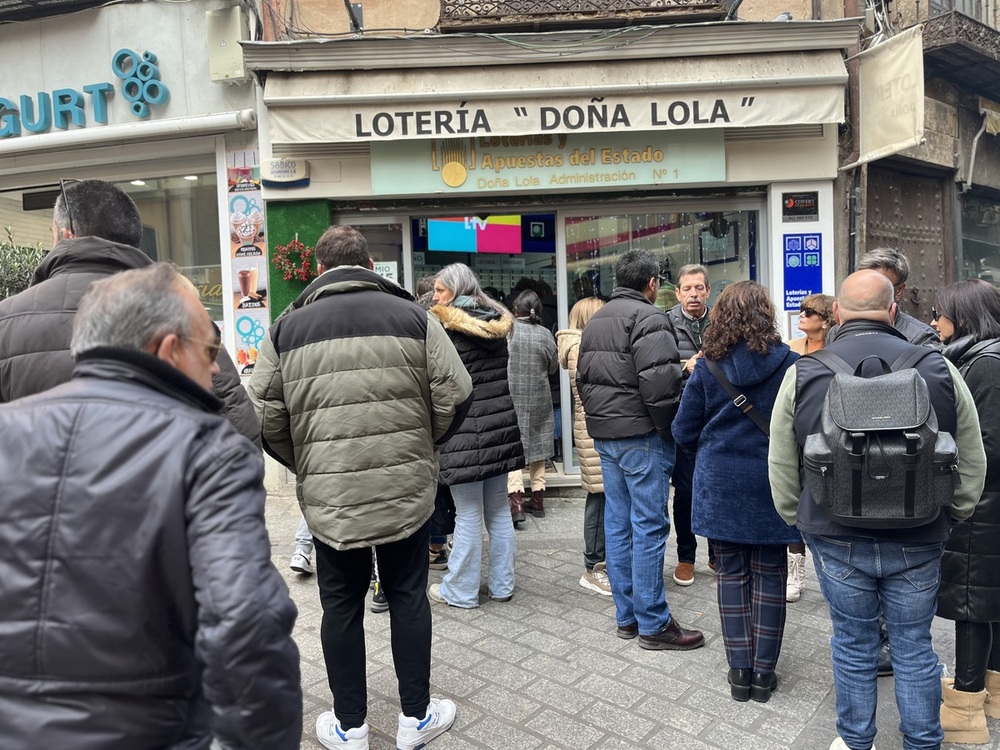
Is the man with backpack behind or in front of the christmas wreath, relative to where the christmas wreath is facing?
in front

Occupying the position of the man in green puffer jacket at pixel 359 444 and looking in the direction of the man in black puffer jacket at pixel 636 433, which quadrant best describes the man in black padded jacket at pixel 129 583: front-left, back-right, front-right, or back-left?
back-right

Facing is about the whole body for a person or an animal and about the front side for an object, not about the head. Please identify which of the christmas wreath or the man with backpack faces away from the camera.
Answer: the man with backpack

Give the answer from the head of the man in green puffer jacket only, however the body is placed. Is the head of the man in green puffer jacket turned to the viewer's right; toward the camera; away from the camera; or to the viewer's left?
away from the camera

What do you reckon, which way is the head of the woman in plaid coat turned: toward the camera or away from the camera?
away from the camera

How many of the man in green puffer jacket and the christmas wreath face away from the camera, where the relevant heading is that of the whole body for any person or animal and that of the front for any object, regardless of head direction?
1

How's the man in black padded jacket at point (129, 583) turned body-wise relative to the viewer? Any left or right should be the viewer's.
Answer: facing away from the viewer and to the right of the viewer

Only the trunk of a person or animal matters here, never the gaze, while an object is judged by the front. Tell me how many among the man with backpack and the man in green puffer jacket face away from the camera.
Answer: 2

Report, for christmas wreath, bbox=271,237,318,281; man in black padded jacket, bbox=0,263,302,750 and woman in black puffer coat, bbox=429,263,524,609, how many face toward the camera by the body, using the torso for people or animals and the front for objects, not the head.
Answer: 1

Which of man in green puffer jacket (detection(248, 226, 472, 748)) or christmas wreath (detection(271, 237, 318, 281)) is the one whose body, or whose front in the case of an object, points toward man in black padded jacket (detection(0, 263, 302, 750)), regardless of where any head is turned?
the christmas wreath

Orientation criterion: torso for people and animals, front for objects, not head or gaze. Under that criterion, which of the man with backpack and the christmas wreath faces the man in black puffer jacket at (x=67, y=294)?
the christmas wreath

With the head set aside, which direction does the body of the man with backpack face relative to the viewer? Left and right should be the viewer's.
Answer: facing away from the viewer

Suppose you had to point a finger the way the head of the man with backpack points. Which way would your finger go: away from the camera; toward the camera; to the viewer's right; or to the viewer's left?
away from the camera

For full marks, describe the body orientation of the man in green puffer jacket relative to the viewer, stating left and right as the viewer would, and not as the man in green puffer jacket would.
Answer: facing away from the viewer

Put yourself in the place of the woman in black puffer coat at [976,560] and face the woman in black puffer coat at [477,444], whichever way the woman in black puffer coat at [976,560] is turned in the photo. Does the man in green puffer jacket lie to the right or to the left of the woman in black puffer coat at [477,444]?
left

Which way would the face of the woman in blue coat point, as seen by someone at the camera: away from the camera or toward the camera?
away from the camera

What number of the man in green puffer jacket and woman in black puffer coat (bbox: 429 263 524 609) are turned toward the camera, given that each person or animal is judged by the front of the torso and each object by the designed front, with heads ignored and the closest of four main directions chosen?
0

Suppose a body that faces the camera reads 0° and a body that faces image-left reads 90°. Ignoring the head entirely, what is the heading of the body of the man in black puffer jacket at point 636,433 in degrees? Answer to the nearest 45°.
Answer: approximately 225°
